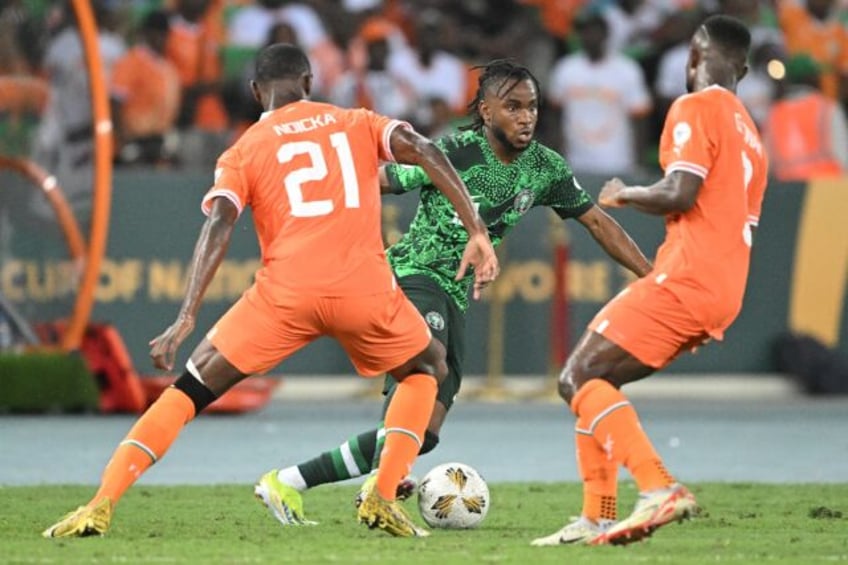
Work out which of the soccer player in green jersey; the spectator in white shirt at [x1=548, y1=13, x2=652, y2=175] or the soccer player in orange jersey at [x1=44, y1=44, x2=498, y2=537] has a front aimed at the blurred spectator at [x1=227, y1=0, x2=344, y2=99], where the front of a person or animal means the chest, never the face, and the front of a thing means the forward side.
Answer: the soccer player in orange jersey

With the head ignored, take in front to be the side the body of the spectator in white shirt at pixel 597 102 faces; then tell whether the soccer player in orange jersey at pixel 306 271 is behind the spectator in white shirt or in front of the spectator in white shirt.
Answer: in front

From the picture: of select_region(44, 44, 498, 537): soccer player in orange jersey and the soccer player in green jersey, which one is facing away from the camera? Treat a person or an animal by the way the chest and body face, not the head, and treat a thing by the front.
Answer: the soccer player in orange jersey

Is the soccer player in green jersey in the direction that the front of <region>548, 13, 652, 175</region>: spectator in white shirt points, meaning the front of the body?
yes

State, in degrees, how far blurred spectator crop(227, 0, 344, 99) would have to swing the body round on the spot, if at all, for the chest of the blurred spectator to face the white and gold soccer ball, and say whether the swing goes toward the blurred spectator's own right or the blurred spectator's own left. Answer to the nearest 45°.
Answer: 0° — they already face it

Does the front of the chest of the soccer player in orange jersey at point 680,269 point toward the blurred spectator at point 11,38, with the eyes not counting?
yes

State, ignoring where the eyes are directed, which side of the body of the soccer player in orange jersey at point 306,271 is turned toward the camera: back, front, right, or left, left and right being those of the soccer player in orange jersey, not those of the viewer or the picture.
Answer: back

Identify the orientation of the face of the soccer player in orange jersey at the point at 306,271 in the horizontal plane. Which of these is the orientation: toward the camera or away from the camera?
away from the camera

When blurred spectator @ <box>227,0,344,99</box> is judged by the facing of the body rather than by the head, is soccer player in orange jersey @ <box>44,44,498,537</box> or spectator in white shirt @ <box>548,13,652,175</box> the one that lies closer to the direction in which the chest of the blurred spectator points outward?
the soccer player in orange jersey

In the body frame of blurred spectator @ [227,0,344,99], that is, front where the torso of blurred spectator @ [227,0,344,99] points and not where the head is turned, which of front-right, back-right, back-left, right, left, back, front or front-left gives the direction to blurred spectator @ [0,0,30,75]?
front-right

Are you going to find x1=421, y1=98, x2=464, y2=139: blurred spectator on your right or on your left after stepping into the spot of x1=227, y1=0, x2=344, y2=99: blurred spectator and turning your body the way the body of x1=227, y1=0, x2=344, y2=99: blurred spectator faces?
on your left

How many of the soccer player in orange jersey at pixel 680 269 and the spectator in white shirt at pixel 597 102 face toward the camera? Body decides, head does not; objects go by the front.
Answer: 1

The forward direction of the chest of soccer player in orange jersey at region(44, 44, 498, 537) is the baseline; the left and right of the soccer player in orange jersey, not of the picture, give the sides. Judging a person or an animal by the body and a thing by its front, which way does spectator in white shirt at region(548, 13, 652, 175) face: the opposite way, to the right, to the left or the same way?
the opposite way
